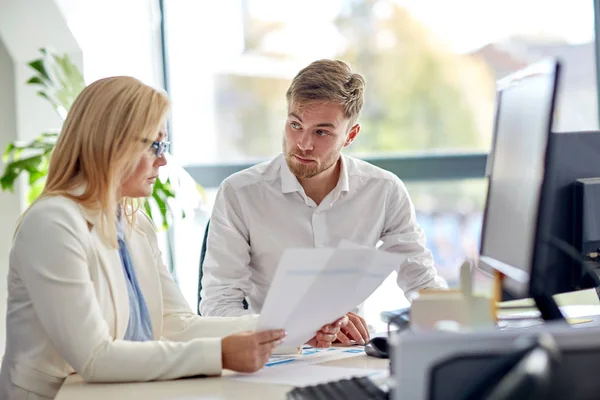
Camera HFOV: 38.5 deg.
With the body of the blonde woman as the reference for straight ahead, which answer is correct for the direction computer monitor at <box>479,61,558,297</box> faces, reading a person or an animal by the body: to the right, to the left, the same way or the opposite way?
the opposite way

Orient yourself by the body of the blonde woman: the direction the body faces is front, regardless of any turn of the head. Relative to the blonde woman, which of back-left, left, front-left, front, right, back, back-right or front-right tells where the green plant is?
left

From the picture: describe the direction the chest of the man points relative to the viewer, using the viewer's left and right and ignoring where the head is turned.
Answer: facing the viewer

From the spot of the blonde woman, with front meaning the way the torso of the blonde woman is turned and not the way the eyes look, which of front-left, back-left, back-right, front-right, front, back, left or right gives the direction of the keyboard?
front-right

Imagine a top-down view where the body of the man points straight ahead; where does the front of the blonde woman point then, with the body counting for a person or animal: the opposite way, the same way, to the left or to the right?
to the left

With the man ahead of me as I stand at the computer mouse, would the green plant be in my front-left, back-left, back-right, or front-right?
front-left

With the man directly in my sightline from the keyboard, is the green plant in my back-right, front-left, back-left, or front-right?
front-left

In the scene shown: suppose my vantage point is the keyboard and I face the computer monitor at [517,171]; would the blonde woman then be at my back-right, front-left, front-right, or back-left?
back-left

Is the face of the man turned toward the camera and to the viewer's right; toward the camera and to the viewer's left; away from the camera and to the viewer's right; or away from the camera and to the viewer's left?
toward the camera and to the viewer's left

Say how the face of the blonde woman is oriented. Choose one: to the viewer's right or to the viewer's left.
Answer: to the viewer's right

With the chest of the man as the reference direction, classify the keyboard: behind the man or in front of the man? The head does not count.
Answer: in front

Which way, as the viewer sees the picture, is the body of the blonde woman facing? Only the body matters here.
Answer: to the viewer's right

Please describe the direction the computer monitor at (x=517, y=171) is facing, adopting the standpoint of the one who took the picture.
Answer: facing to the left of the viewer

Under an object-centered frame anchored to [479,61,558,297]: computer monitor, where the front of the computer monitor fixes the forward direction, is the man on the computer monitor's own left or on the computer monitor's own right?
on the computer monitor's own right

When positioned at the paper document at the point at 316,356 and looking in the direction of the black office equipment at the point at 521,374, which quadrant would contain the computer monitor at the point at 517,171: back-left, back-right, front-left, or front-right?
front-left

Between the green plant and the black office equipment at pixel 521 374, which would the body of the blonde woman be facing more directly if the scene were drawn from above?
the black office equipment
